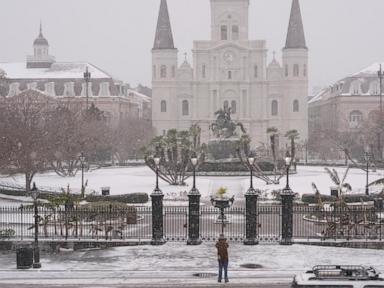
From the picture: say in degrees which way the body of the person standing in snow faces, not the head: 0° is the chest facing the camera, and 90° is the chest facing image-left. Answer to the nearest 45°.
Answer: approximately 180°

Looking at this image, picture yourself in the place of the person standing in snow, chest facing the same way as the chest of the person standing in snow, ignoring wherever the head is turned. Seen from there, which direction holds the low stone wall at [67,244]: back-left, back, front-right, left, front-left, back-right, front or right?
front-left

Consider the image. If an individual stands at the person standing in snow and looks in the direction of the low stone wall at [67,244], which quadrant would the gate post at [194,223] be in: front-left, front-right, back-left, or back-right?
front-right

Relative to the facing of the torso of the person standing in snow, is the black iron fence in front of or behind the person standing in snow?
in front

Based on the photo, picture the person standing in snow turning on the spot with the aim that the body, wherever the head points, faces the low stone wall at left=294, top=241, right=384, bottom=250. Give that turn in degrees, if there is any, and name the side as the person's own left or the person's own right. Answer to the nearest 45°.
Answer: approximately 45° to the person's own right

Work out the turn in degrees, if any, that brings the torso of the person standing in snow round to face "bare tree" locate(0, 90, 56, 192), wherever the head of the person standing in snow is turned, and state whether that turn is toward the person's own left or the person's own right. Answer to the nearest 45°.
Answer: approximately 45° to the person's own left

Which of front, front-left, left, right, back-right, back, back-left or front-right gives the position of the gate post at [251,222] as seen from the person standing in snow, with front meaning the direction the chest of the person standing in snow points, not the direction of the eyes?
front

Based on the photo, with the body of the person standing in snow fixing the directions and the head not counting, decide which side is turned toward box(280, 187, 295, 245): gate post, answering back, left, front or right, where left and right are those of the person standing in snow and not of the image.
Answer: front

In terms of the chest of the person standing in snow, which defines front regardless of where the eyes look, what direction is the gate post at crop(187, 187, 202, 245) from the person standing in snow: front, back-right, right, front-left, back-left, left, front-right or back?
front

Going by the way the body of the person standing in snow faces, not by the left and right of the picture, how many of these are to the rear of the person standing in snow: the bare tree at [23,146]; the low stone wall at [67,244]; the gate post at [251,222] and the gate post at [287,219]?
0
